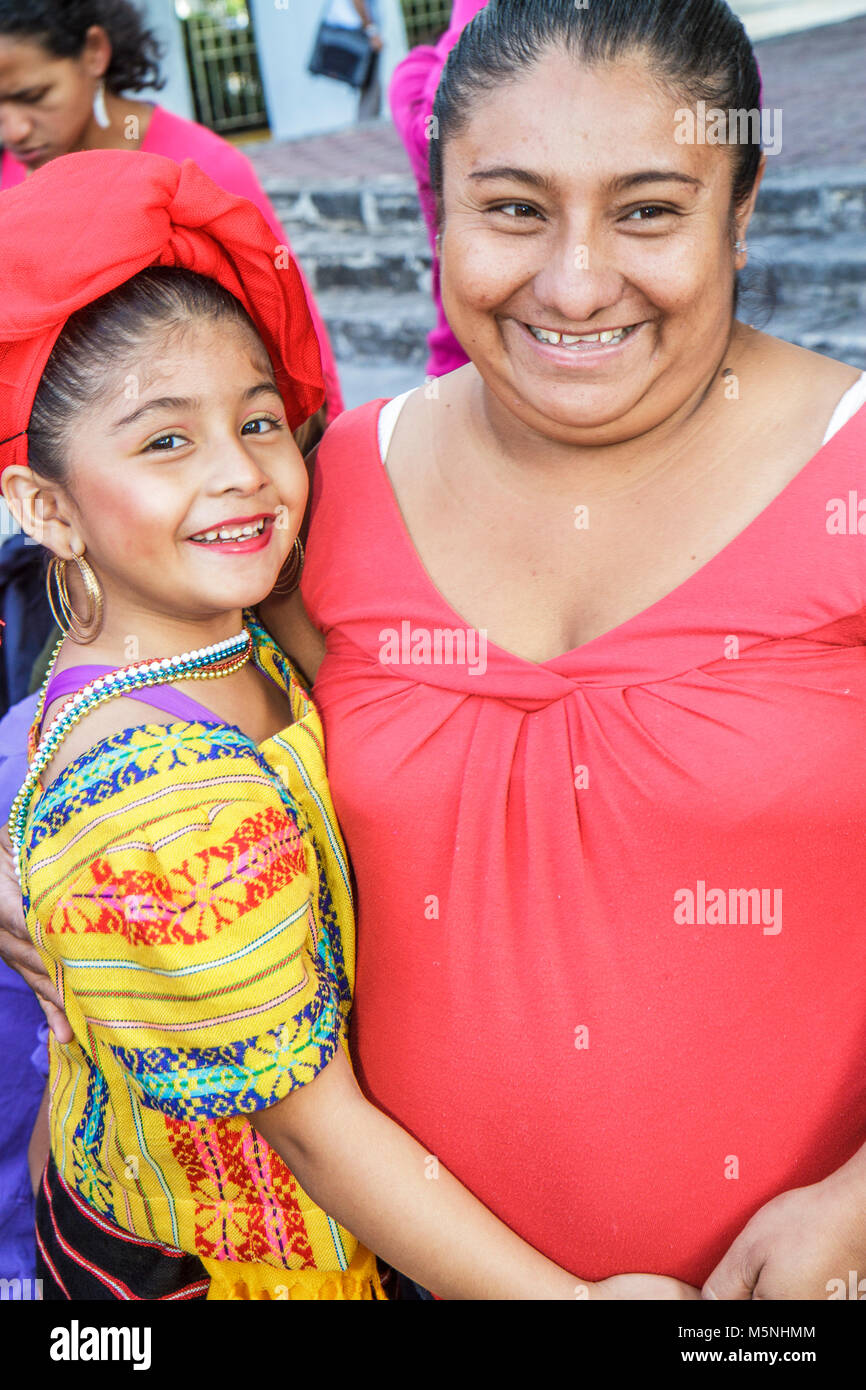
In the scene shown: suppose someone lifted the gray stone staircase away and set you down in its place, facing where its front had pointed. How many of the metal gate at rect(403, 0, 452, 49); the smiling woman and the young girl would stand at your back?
1

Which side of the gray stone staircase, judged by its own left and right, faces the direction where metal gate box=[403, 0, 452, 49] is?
back

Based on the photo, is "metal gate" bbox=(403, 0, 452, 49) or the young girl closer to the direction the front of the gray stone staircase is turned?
the young girl

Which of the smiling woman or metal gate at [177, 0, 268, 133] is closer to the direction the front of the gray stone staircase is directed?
the smiling woman

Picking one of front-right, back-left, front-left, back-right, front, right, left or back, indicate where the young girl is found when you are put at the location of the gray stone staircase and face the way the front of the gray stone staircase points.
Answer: front

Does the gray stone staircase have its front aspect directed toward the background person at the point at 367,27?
no

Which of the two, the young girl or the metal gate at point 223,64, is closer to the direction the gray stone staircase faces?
the young girl

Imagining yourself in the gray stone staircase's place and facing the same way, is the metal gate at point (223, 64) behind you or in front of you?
behind

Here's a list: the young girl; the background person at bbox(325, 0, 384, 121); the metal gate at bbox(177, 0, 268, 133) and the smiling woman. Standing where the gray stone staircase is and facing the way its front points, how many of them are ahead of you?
2

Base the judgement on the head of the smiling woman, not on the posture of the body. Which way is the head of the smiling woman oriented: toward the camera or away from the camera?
toward the camera

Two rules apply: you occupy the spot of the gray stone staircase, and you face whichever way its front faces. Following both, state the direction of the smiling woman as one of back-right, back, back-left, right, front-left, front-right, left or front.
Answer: front

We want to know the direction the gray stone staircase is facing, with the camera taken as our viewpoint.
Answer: facing the viewer
